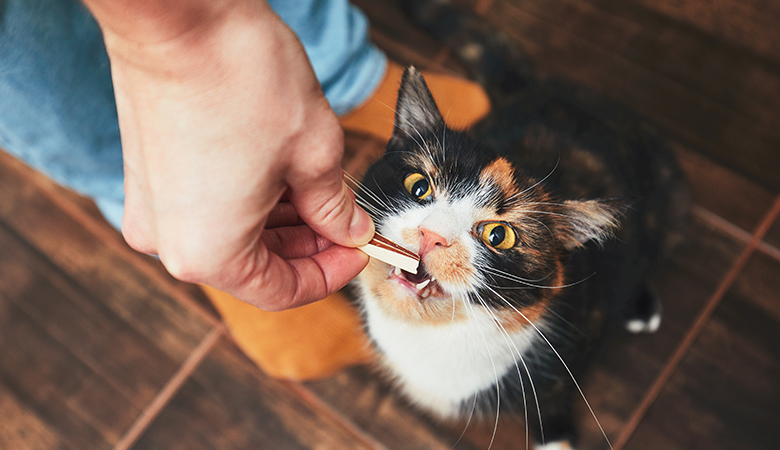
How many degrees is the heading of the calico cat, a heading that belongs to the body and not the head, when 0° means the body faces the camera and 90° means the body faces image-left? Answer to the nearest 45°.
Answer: approximately 45°
